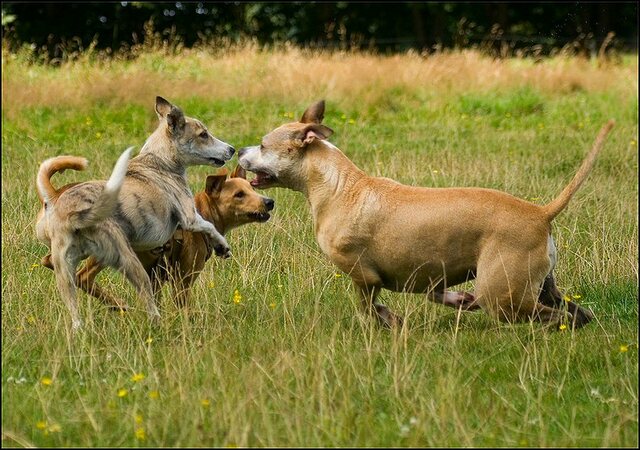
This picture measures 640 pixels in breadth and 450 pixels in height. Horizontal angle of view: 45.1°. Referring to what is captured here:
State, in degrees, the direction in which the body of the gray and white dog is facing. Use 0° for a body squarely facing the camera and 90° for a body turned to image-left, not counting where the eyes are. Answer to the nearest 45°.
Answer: approximately 225°

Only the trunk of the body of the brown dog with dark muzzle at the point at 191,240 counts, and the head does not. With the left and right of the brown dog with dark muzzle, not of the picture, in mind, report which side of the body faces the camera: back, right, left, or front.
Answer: right

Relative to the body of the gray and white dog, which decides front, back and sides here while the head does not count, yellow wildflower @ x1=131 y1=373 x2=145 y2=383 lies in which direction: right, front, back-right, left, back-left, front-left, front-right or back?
back-right

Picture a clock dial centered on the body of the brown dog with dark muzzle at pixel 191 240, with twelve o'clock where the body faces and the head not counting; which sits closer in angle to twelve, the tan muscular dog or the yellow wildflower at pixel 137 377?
the tan muscular dog

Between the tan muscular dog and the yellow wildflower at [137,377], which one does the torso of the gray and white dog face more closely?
the tan muscular dog

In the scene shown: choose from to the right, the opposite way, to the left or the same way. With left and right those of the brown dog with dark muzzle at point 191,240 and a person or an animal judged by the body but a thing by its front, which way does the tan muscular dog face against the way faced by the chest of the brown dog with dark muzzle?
the opposite way

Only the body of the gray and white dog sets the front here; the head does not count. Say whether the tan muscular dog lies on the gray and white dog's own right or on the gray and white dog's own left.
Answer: on the gray and white dog's own right

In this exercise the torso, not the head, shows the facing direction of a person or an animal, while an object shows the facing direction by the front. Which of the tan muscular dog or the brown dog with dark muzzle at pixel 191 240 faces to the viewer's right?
the brown dog with dark muzzle

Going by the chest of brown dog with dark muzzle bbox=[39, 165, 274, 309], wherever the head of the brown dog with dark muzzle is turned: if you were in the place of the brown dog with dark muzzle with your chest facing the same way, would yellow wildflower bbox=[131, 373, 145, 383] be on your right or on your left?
on your right

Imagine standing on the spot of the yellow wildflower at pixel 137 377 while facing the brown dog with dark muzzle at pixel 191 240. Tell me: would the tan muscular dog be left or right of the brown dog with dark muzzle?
right

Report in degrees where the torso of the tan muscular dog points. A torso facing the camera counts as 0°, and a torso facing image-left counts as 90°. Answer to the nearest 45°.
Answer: approximately 90°
